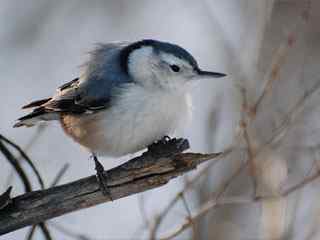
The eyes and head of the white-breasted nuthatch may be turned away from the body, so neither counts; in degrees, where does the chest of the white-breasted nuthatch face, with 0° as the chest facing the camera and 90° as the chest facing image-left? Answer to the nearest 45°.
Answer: approximately 270°
